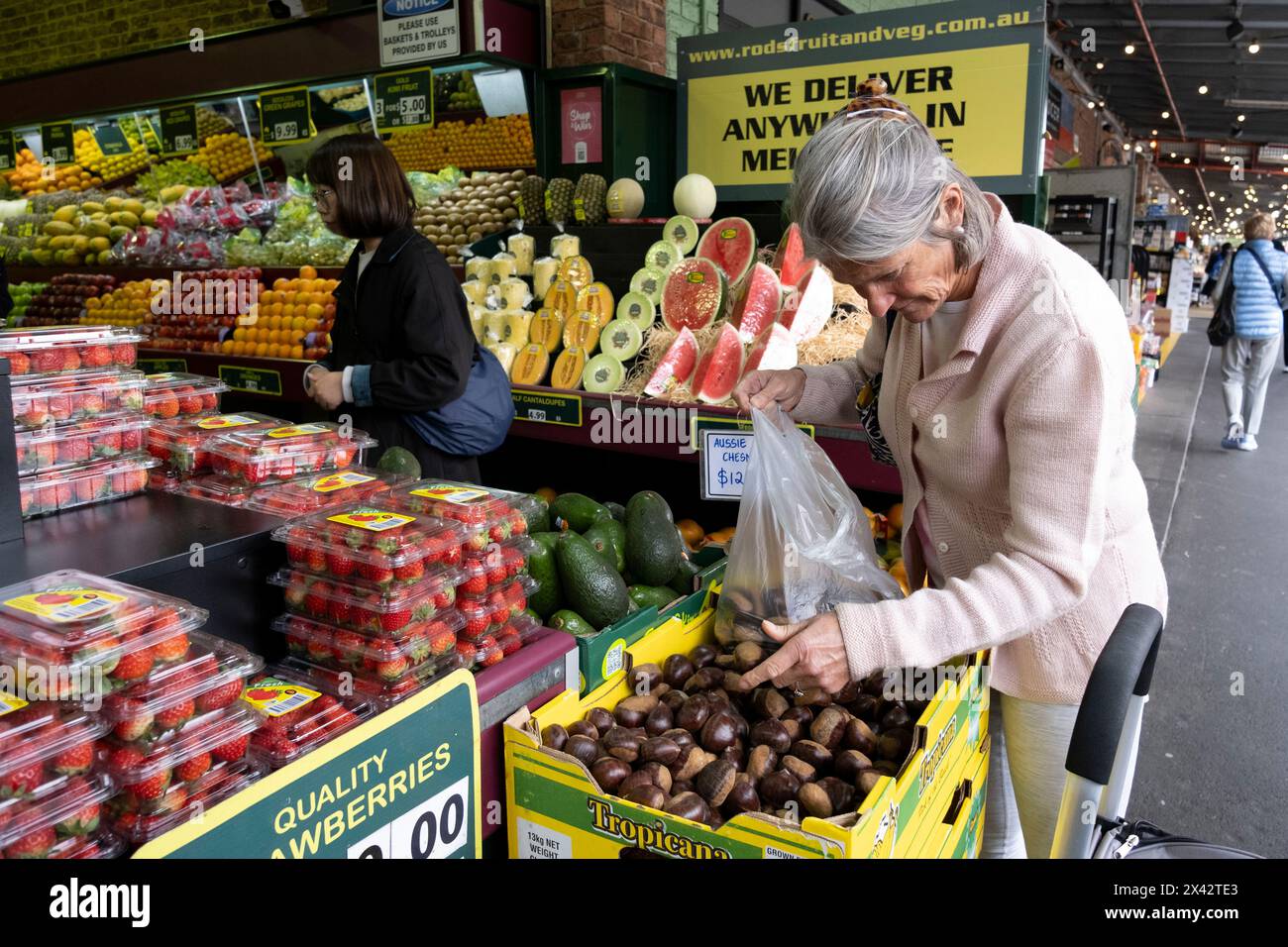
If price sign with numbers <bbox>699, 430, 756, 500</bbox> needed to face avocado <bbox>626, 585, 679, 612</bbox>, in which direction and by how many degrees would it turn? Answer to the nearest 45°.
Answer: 0° — it already faces it

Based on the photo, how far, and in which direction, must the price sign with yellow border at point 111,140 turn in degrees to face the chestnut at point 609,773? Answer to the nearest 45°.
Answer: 0° — it already faces it

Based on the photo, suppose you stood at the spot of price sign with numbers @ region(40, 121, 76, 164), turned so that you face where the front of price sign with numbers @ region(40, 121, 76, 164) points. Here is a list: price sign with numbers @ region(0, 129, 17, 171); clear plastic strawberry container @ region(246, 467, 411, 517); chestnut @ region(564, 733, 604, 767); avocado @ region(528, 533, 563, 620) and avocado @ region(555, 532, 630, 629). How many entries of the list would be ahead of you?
4

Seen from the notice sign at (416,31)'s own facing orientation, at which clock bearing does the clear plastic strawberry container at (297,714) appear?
The clear plastic strawberry container is roughly at 12 o'clock from the notice sign.

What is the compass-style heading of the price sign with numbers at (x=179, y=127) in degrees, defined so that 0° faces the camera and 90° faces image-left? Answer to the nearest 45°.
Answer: approximately 0°

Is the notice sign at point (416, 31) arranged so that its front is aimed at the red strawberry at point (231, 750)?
yes

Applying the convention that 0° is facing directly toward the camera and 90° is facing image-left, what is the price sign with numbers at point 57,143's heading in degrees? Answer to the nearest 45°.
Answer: approximately 0°

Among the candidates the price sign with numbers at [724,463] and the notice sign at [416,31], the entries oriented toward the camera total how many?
2

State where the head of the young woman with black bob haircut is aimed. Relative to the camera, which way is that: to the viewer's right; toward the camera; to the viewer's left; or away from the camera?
to the viewer's left
